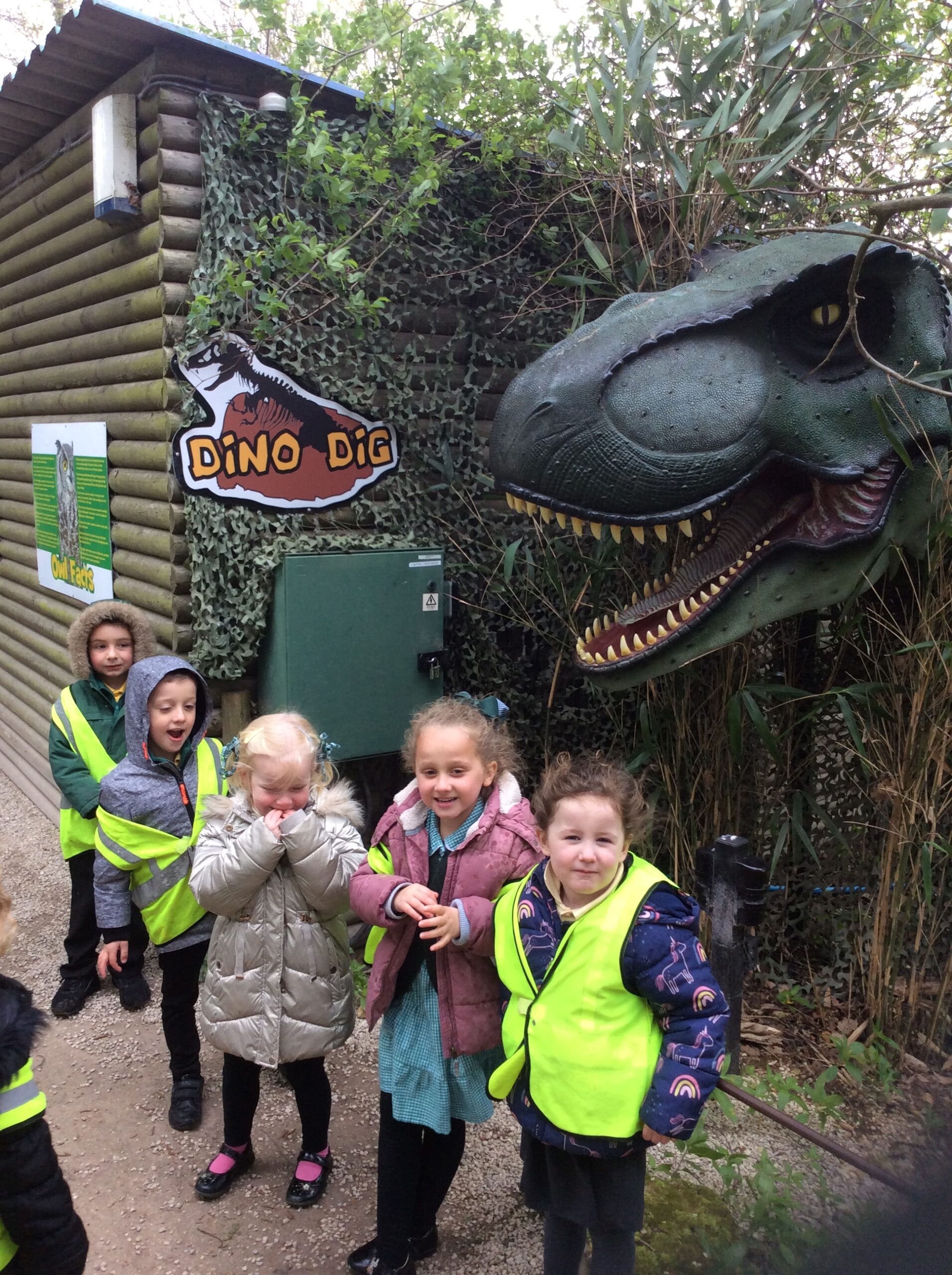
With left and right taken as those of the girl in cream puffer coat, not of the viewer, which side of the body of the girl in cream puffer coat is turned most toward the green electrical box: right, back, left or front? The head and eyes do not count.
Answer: back

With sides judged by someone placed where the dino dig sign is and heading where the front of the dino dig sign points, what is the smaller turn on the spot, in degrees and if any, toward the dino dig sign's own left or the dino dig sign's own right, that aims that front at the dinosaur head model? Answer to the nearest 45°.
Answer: approximately 45° to the dino dig sign's own left

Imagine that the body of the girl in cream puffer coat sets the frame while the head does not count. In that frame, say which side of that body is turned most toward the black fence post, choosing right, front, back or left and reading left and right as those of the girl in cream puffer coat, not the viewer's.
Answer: left

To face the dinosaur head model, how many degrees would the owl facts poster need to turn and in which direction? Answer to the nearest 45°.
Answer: approximately 90° to its left

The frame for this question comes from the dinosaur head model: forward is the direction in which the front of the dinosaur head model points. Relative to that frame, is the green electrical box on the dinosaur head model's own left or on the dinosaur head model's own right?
on the dinosaur head model's own right

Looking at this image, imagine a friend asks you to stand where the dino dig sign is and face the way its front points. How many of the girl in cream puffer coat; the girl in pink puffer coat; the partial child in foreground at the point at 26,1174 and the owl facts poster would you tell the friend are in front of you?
3

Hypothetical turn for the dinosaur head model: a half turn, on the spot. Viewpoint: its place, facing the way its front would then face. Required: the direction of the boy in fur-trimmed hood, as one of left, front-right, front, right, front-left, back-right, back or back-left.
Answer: back-left

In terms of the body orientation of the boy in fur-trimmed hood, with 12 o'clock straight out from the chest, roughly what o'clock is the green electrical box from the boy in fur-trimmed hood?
The green electrical box is roughly at 9 o'clock from the boy in fur-trimmed hood.

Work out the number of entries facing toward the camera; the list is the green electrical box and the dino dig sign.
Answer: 2

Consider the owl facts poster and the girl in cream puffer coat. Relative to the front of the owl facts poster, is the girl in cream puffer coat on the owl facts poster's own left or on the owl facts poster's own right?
on the owl facts poster's own left

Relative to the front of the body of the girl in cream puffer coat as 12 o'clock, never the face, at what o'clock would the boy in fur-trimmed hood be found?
The boy in fur-trimmed hood is roughly at 5 o'clock from the girl in cream puffer coat.
